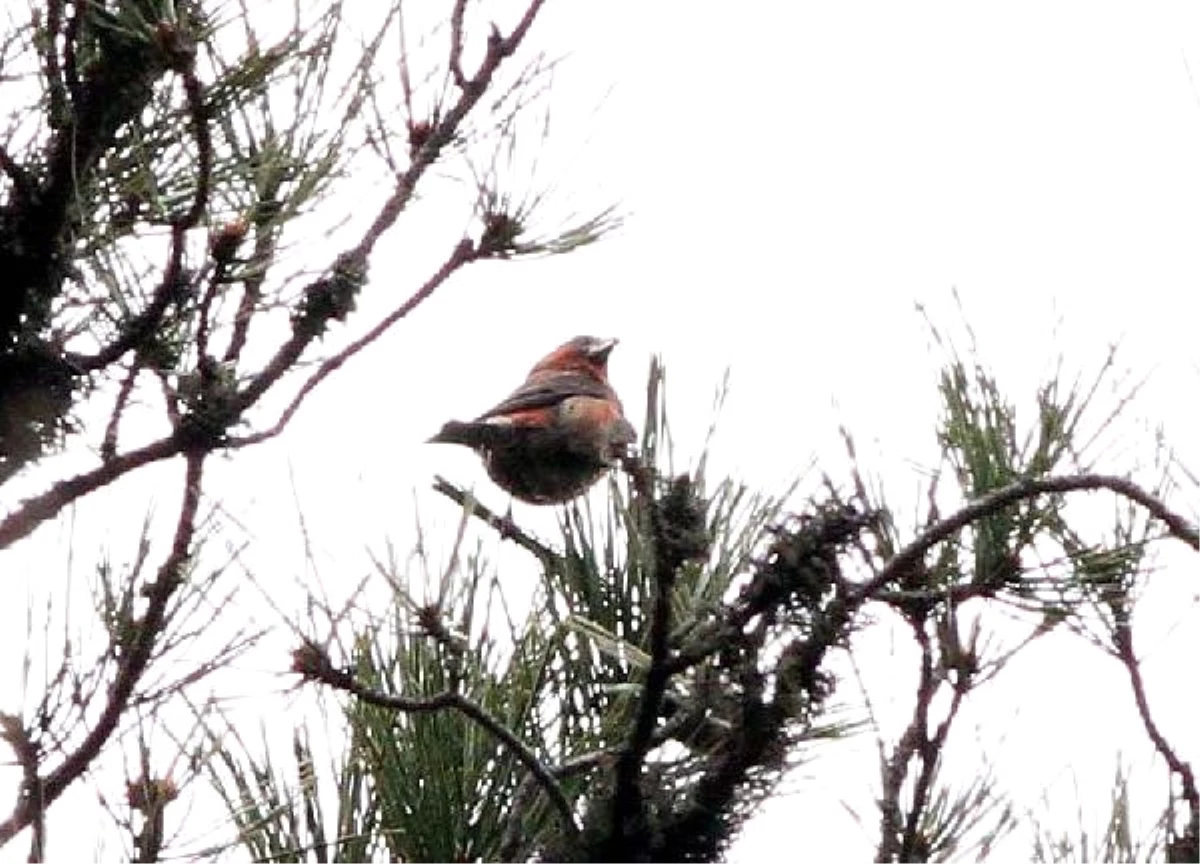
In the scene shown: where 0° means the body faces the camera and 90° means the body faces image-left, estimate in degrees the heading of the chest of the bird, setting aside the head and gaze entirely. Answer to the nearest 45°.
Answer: approximately 270°
